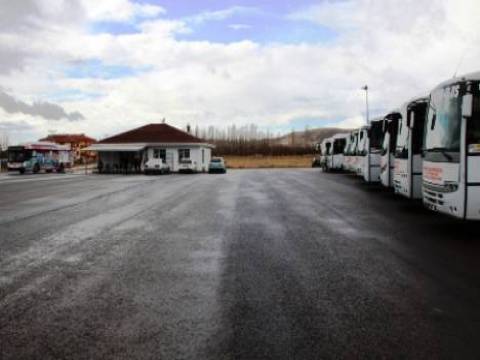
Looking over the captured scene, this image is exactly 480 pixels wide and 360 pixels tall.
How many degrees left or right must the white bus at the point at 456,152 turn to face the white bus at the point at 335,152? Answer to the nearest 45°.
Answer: approximately 135° to its right

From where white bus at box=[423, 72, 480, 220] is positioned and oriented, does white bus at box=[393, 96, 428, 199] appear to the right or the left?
on its right

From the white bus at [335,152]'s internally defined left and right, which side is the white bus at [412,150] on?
on its left

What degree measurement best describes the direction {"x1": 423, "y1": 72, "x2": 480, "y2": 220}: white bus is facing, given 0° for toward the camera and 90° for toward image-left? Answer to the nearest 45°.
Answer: approximately 45°

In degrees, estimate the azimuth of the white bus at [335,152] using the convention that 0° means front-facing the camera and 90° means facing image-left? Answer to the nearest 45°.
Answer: approximately 45°

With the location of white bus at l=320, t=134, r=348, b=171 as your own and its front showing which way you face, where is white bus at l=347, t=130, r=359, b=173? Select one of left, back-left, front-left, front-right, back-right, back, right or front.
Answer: front-left

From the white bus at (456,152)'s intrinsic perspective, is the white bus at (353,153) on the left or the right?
on its right

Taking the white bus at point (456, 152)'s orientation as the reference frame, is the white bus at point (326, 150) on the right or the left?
on its right

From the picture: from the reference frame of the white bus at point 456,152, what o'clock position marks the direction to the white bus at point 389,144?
the white bus at point 389,144 is roughly at 4 o'clock from the white bus at point 456,152.

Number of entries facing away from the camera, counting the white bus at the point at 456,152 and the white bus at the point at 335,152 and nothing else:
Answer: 0
